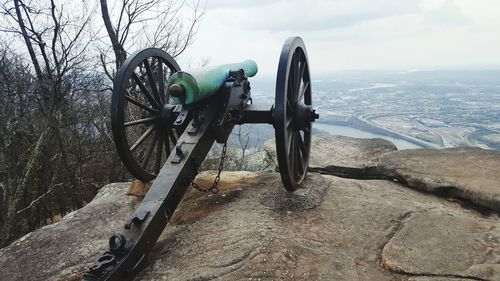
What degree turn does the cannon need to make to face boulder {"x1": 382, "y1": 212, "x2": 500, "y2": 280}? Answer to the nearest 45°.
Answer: approximately 90° to its right

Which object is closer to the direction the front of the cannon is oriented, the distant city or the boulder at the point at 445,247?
the distant city

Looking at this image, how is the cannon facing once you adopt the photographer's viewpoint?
facing away from the viewer and to the right of the viewer

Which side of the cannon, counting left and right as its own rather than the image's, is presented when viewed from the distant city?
front
